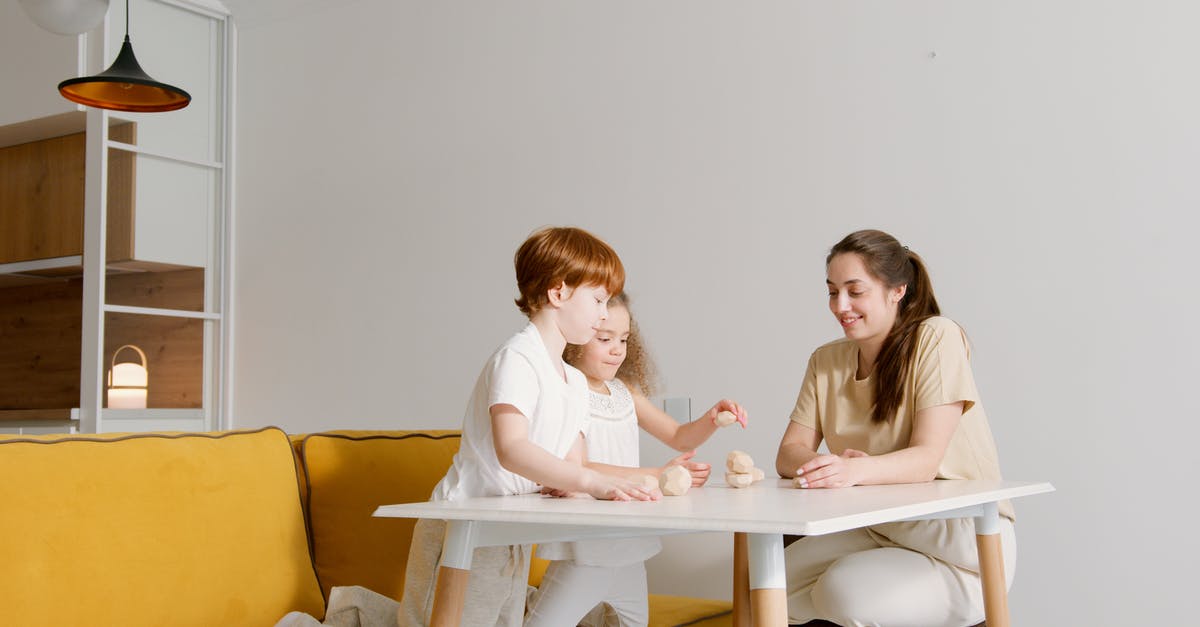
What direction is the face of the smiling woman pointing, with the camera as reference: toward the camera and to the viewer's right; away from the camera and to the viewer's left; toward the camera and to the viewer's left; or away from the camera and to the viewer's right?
toward the camera and to the viewer's left

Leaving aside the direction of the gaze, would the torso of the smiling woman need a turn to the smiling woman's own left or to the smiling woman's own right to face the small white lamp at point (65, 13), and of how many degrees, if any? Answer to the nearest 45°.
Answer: approximately 45° to the smiling woman's own right

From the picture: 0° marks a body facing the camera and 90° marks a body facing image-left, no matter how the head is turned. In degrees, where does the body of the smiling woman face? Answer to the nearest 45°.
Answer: approximately 45°

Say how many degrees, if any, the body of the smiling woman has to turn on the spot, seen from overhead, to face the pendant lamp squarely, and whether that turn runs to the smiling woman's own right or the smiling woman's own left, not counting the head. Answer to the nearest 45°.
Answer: approximately 45° to the smiling woman's own right

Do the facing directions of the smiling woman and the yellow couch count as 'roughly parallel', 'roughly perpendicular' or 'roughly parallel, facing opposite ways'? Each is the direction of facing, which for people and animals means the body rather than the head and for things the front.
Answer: roughly perpendicular

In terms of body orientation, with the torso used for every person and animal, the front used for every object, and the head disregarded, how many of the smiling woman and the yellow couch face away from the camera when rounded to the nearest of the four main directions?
0

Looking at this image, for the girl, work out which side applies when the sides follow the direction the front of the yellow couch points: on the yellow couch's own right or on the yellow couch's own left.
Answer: on the yellow couch's own left

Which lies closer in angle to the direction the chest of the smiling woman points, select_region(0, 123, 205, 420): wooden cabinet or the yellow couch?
the yellow couch
